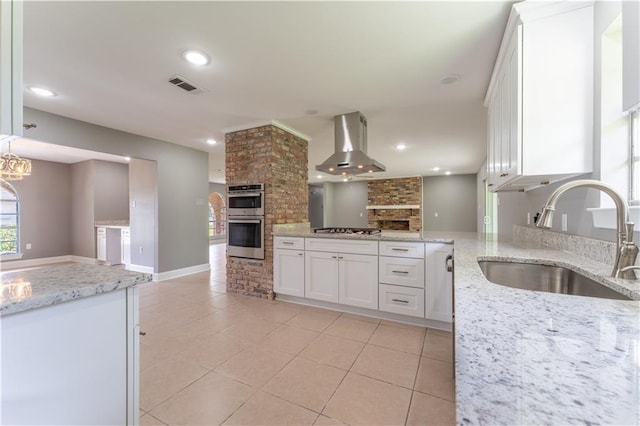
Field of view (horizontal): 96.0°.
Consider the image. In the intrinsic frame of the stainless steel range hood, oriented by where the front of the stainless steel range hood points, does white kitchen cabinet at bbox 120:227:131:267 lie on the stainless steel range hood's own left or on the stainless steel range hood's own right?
on the stainless steel range hood's own right

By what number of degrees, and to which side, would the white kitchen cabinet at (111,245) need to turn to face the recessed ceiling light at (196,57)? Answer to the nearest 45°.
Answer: approximately 45° to its left

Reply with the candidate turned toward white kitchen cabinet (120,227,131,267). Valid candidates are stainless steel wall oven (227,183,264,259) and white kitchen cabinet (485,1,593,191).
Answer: white kitchen cabinet (485,1,593,191)

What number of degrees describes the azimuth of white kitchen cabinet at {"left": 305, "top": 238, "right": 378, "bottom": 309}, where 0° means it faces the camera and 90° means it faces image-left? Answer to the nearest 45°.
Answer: approximately 45°

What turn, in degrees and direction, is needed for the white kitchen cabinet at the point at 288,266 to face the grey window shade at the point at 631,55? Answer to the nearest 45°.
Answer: approximately 90° to its left

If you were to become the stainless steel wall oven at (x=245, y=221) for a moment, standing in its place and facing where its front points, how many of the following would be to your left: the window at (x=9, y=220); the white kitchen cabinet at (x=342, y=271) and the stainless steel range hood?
2

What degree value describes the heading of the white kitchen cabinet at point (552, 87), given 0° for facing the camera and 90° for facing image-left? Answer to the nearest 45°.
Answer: approximately 90°

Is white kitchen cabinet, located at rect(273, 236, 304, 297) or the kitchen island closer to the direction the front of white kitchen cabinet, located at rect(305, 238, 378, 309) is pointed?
the kitchen island

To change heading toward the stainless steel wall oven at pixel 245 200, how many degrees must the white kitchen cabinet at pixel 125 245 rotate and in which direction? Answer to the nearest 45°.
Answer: approximately 90° to its left
